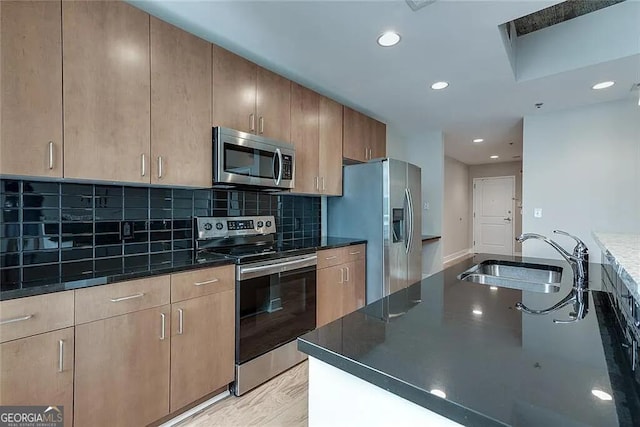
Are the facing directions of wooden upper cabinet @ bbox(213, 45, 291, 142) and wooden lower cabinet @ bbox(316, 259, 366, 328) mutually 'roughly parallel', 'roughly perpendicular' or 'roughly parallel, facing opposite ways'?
roughly parallel

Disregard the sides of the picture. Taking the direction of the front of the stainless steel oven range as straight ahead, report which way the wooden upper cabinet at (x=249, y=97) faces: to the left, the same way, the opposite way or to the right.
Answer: the same way

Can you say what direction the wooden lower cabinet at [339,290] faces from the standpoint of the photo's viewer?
facing the viewer and to the right of the viewer

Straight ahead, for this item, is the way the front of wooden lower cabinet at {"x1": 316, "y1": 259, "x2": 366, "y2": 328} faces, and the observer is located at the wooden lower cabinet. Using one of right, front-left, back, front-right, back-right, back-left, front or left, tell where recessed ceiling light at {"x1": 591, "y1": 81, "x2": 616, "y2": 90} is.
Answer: front-left

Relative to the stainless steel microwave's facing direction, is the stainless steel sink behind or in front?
in front

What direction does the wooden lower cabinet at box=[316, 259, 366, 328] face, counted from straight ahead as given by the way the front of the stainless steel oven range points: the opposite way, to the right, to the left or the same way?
the same way

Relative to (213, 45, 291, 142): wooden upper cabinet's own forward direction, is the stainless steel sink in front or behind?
in front

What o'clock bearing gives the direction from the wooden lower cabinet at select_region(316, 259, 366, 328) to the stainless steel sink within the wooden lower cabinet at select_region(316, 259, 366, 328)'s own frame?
The stainless steel sink is roughly at 12 o'clock from the wooden lower cabinet.

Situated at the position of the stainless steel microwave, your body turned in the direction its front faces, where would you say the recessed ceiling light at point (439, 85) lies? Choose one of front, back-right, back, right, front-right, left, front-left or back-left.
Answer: front-left

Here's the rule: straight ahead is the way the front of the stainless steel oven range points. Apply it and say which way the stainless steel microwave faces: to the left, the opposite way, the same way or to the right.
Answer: the same way

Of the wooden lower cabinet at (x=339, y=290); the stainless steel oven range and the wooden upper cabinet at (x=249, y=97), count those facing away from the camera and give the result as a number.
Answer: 0

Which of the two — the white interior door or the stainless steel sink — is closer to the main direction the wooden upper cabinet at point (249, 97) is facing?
the stainless steel sink
